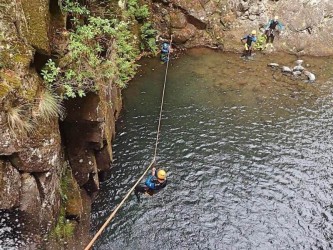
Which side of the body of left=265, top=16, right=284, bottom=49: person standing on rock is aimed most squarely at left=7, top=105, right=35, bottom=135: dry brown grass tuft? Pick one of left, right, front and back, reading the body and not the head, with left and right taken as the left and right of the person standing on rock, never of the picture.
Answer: front

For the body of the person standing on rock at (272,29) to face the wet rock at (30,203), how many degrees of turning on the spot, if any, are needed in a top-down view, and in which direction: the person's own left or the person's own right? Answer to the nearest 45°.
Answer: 0° — they already face it

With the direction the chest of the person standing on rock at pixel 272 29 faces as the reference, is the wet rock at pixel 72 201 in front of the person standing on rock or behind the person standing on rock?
in front

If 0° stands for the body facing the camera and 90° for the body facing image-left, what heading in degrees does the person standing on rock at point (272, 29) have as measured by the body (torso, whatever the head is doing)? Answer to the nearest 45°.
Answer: approximately 0°

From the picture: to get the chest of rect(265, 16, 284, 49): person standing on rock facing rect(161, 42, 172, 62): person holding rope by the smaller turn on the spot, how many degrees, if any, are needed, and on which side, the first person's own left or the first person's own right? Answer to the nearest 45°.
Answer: approximately 45° to the first person's own right

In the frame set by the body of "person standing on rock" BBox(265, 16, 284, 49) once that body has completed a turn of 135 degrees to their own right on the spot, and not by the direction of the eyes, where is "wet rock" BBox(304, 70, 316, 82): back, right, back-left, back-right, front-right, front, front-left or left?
back

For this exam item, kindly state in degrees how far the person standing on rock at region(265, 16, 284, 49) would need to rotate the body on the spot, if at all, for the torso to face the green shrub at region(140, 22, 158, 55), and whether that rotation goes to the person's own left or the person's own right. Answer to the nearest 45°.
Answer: approximately 45° to the person's own right

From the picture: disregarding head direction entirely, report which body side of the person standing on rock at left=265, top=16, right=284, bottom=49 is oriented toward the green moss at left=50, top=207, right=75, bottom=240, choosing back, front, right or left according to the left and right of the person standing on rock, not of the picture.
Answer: front

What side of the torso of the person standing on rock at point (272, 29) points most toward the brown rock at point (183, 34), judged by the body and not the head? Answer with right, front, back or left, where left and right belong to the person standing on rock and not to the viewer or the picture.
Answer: right

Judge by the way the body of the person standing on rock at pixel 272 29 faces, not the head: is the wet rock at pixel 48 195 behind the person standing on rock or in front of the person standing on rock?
in front

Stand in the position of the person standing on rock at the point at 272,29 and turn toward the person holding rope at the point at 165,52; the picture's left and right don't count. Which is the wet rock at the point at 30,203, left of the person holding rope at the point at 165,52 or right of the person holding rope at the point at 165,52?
left
